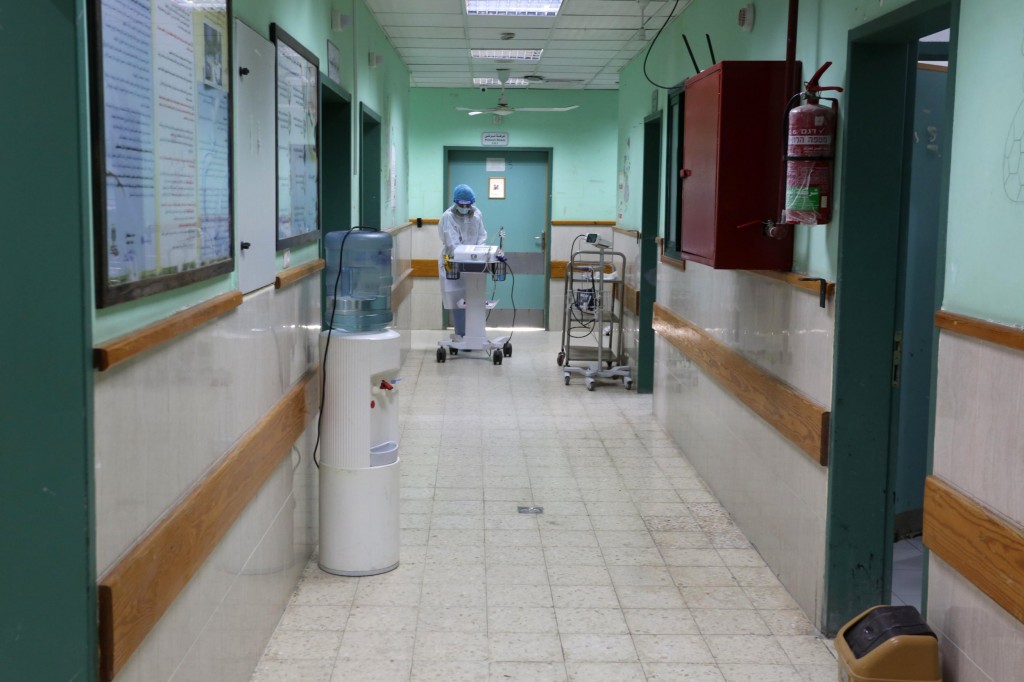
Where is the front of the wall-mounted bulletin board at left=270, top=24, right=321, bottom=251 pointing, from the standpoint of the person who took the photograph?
facing to the right of the viewer

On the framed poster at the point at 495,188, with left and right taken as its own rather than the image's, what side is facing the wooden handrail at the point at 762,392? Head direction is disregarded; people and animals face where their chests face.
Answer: front

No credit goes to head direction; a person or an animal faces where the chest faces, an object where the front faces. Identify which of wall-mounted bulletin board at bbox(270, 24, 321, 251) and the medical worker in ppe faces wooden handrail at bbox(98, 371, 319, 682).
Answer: the medical worker in ppe

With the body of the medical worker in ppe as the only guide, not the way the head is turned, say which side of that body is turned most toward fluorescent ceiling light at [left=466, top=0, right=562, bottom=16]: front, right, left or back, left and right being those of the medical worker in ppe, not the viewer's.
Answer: front

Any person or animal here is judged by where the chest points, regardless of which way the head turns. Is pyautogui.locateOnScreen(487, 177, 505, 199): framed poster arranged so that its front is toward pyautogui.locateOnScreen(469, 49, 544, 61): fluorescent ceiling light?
yes

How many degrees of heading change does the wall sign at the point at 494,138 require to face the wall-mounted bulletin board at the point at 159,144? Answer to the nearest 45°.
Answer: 0° — it already faces it

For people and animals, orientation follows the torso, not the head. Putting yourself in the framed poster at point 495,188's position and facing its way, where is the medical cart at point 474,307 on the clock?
The medical cart is roughly at 12 o'clock from the framed poster.

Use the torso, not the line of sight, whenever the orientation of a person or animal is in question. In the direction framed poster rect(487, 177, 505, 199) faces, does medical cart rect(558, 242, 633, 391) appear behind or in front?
in front

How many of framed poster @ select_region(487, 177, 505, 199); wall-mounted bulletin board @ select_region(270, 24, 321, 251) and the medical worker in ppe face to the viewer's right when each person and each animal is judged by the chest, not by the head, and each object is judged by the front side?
1

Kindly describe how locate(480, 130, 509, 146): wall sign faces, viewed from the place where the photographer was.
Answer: facing the viewer
